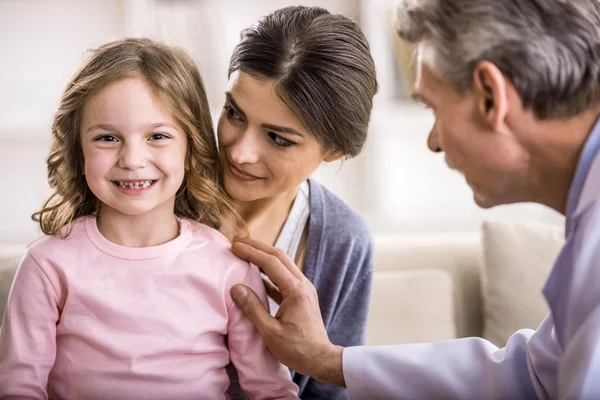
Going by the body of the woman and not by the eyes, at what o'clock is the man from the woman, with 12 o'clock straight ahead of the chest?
The man is roughly at 9 o'clock from the woman.

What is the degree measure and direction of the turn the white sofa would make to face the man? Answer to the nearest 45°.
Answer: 0° — it already faces them

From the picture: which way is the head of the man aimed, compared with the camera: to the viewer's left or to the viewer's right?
to the viewer's left

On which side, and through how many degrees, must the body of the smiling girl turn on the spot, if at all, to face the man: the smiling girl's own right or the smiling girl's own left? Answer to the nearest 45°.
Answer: approximately 45° to the smiling girl's own left

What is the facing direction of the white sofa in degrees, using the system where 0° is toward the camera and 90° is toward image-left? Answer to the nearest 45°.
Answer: approximately 0°
